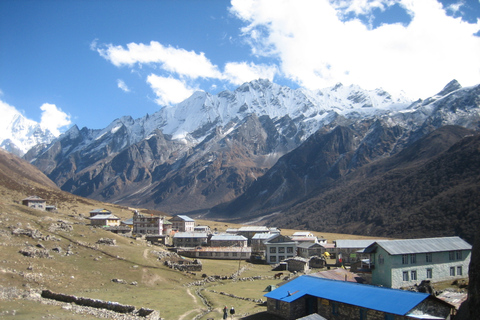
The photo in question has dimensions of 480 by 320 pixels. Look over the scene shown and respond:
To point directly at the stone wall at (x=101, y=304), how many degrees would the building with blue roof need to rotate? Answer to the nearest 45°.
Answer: approximately 45° to its right

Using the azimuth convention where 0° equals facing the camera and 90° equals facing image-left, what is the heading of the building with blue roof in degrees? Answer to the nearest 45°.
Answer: approximately 45°
